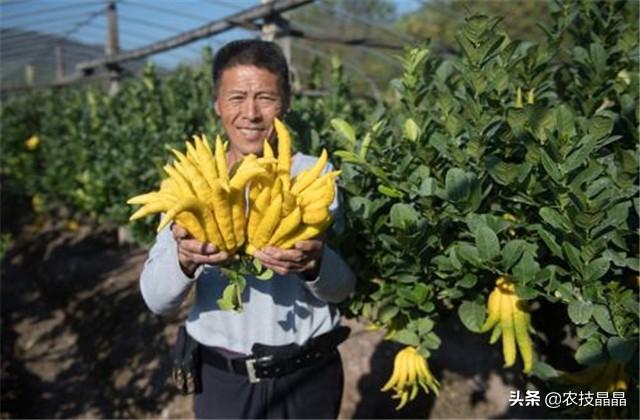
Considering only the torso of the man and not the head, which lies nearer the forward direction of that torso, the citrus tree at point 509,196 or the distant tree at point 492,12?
the citrus tree

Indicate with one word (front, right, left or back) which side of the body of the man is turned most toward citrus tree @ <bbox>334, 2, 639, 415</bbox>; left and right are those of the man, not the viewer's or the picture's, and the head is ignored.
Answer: left

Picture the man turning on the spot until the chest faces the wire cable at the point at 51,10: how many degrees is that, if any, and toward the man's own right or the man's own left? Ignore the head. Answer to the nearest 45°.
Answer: approximately 180°

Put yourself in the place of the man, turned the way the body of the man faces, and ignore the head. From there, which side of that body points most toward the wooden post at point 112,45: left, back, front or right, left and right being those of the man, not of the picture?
back

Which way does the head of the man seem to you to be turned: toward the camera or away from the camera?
toward the camera

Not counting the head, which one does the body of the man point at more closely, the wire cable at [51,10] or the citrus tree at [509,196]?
the citrus tree

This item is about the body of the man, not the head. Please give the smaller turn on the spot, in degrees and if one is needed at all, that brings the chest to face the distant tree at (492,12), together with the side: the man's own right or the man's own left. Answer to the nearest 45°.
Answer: approximately 135° to the man's own left

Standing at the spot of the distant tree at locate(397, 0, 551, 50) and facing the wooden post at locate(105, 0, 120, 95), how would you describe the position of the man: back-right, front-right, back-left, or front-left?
front-left

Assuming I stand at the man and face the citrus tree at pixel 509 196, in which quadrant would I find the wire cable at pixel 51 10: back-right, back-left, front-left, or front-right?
back-left

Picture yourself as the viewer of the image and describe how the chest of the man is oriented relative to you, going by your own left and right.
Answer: facing the viewer
